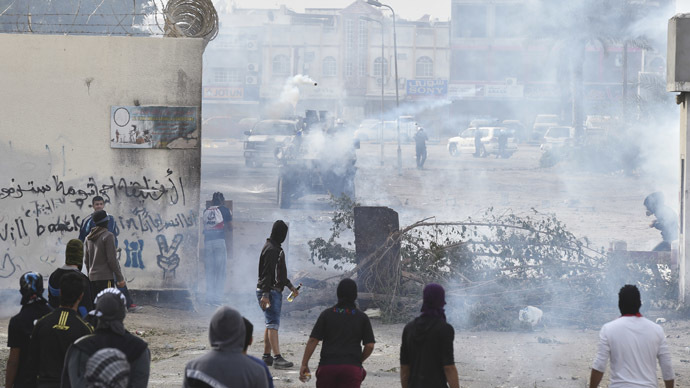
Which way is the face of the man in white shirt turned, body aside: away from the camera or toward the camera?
away from the camera

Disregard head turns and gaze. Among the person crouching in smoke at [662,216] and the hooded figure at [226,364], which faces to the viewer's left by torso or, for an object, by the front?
the person crouching in smoke

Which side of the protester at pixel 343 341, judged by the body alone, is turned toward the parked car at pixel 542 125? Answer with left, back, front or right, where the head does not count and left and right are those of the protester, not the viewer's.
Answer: front

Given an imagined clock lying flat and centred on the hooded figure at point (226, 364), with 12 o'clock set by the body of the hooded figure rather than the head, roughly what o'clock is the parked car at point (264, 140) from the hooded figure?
The parked car is roughly at 12 o'clock from the hooded figure.

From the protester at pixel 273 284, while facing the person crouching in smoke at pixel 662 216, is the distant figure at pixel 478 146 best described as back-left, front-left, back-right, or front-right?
front-left

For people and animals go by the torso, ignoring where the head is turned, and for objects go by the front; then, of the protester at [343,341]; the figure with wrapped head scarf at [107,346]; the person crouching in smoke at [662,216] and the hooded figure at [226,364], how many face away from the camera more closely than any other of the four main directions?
3

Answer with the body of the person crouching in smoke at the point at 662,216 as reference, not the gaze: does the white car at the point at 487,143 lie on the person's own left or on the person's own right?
on the person's own right

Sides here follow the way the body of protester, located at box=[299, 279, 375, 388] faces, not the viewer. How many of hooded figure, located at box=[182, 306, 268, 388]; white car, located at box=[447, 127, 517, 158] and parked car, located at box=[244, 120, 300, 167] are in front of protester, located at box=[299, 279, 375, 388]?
2

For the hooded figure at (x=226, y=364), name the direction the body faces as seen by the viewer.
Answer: away from the camera

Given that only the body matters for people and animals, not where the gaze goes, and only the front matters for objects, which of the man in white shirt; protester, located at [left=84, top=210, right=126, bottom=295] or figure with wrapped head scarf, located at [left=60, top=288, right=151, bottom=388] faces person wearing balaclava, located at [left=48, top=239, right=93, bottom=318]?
the figure with wrapped head scarf

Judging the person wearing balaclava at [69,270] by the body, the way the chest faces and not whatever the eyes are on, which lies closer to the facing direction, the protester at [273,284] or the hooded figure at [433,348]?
the protester

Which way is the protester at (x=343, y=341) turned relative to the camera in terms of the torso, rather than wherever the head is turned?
away from the camera

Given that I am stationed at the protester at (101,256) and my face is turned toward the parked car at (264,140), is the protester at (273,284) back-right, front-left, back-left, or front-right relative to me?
back-right

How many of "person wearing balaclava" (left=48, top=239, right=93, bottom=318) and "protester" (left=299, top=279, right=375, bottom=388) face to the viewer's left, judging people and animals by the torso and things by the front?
0

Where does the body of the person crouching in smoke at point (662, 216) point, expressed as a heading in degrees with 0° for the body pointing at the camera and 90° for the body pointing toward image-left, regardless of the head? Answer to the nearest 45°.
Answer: approximately 90°

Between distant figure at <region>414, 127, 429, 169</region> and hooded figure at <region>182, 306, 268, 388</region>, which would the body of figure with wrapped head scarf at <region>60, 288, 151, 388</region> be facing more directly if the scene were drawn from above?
the distant figure

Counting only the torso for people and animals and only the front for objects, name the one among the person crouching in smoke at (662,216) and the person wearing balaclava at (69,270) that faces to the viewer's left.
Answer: the person crouching in smoke

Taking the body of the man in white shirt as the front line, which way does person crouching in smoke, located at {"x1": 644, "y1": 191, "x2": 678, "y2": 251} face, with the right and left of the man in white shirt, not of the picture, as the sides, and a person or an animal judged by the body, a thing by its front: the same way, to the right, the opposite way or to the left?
to the left
